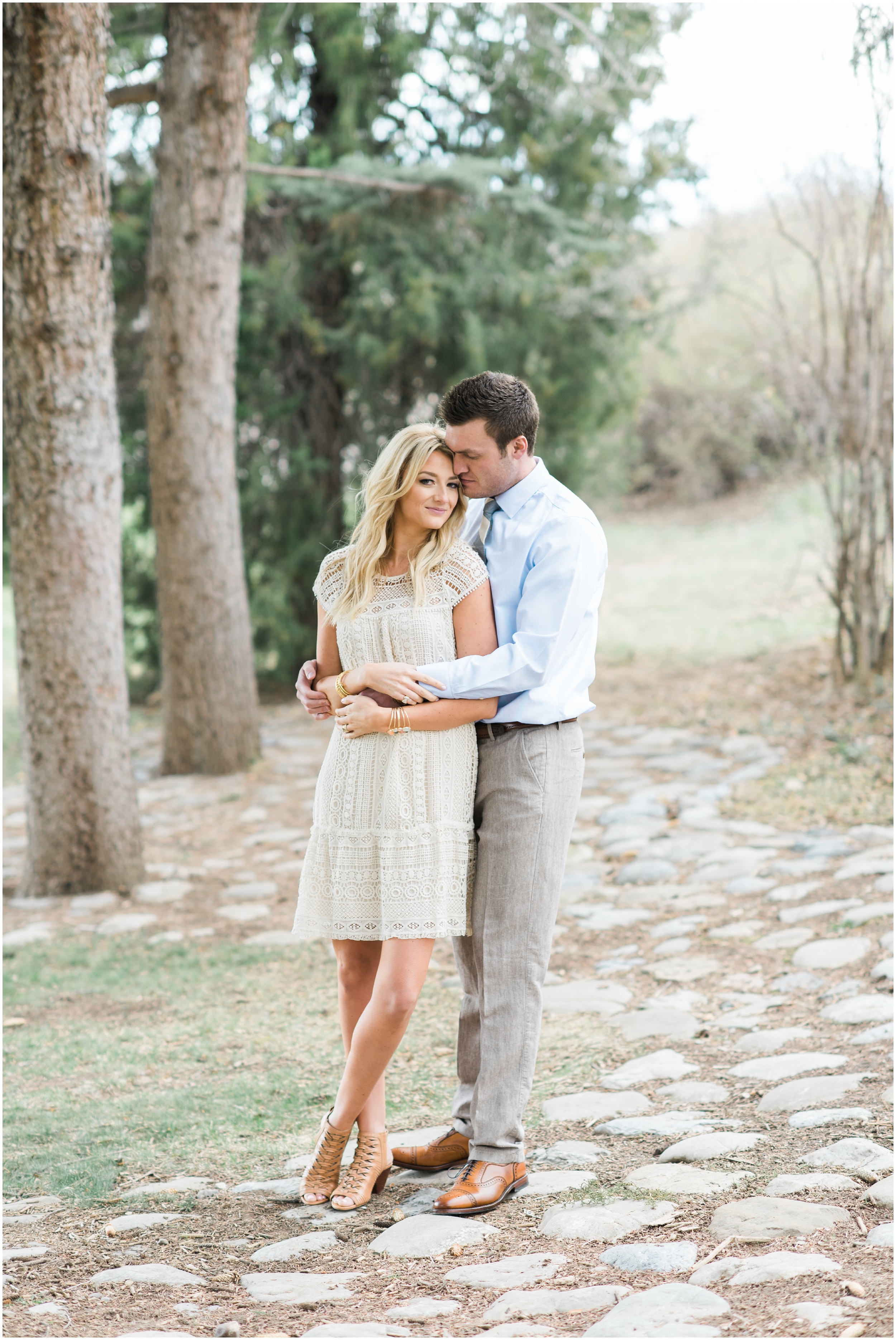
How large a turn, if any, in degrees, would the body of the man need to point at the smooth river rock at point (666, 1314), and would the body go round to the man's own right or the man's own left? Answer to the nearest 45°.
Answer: approximately 45° to the man's own left

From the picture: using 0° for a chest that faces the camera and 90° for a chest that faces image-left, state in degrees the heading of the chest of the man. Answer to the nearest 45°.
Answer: approximately 45°

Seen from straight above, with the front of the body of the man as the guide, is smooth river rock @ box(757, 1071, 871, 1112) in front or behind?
behind

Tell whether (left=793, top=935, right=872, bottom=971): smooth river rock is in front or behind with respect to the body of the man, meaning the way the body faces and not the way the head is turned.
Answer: behind

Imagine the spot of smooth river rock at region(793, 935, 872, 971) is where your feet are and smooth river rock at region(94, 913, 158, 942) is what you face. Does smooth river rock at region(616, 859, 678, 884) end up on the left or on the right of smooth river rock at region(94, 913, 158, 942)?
right

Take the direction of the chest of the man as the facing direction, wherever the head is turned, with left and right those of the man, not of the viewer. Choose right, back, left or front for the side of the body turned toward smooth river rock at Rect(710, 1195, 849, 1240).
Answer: left

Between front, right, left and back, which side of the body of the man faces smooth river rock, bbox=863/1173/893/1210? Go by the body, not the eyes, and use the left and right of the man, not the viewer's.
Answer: back
